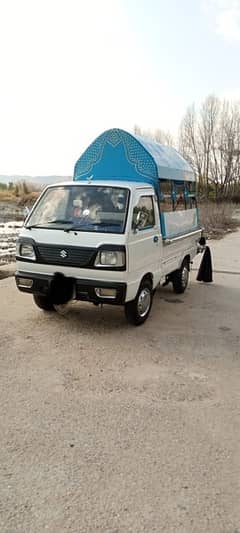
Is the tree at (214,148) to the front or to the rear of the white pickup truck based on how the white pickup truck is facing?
to the rear

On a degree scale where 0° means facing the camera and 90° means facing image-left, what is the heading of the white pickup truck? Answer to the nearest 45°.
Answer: approximately 45°
